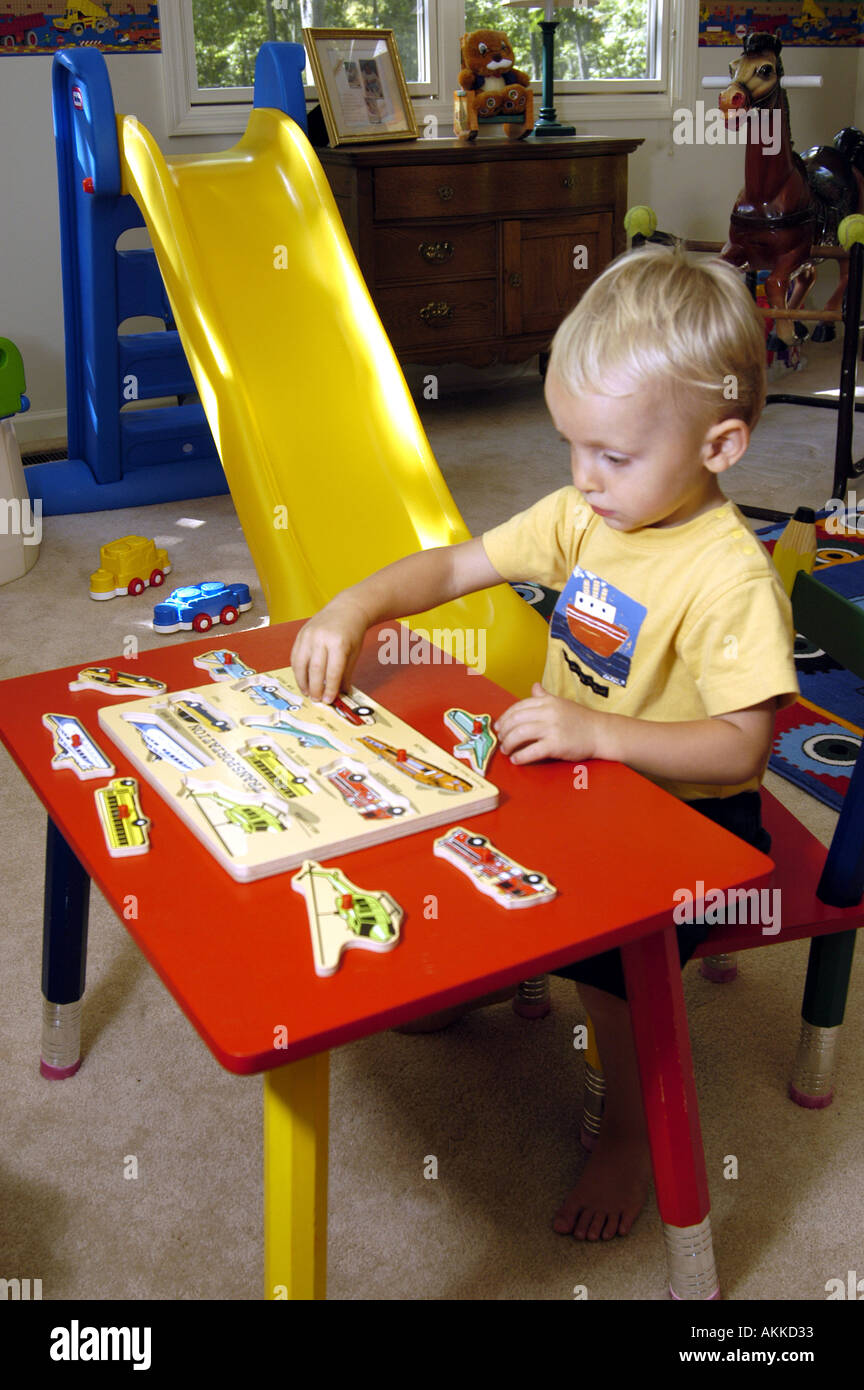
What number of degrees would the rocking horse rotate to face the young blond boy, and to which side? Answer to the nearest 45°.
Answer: approximately 45° to its left

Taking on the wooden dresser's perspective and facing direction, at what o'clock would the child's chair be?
The child's chair is roughly at 12 o'clock from the wooden dresser.

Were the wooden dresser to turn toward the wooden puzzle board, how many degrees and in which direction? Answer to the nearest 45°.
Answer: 0° — it already faces it

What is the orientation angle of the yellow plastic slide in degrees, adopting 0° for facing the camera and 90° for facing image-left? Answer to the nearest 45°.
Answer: approximately 315°

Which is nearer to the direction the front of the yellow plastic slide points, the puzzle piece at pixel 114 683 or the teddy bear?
the puzzle piece

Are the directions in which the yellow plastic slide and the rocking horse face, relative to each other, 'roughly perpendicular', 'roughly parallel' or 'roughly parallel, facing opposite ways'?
roughly perpendicular
